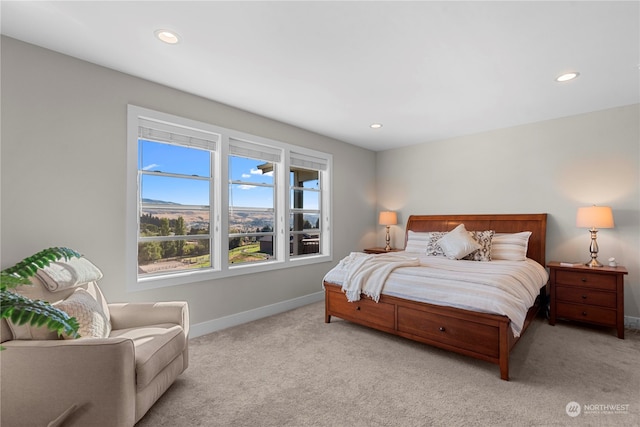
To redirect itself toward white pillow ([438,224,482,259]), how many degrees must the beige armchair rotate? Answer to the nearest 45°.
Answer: approximately 45° to its left

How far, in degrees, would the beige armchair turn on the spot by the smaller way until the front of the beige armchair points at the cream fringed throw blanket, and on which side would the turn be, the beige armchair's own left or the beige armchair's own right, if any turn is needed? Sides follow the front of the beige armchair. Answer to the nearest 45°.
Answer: approximately 45° to the beige armchair's own left

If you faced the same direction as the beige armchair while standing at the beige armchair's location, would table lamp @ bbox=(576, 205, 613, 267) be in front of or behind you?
in front

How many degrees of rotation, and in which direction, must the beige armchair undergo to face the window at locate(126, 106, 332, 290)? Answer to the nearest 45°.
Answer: approximately 90° to its left

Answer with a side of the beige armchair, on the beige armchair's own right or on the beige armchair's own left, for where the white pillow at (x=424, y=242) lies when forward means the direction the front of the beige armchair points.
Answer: on the beige armchair's own left

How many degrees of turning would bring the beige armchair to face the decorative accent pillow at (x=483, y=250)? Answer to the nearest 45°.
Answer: approximately 45° to its left

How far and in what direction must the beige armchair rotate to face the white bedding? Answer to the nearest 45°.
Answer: approximately 45° to its left

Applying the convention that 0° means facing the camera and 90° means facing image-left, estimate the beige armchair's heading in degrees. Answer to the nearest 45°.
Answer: approximately 315°
